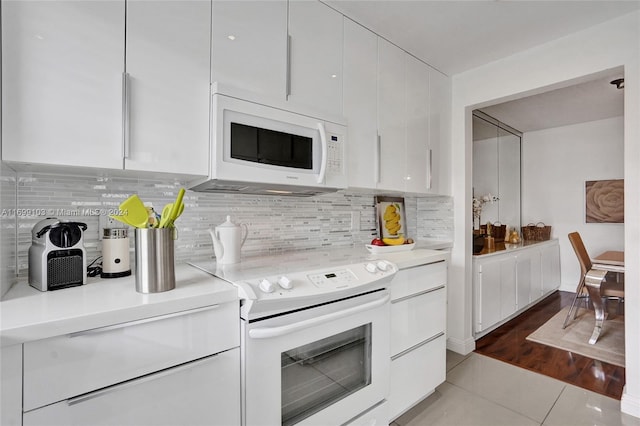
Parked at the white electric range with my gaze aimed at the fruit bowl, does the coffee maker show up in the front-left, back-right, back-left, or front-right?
back-left

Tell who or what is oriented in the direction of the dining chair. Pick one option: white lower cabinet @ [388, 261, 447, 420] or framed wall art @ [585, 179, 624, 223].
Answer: the framed wall art

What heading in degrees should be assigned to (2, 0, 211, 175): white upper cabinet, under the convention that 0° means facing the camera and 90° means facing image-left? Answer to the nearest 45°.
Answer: approximately 0°

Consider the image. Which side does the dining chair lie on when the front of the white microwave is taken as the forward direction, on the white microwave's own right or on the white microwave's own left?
on the white microwave's own left

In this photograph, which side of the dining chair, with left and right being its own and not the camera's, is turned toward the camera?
right

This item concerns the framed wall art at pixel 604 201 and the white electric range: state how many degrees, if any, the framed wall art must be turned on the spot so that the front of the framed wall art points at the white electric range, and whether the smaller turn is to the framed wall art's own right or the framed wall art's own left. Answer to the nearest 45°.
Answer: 0° — it already faces it

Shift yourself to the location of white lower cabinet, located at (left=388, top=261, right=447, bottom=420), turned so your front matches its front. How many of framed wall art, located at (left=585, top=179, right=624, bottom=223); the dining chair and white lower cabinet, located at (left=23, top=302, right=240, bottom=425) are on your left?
2
